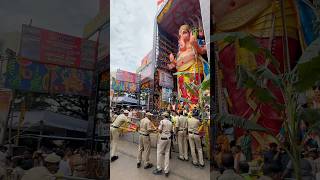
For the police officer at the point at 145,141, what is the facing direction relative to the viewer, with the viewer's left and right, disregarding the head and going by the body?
facing away from the viewer and to the right of the viewer

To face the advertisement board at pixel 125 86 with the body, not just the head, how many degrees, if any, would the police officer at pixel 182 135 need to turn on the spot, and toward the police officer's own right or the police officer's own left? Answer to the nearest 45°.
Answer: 0° — they already face it

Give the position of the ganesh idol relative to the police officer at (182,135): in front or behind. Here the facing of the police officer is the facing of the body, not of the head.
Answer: in front

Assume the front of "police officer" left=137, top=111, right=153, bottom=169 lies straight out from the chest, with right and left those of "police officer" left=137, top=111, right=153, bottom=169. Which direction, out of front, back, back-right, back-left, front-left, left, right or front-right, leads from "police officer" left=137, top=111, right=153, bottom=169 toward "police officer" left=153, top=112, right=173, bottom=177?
right

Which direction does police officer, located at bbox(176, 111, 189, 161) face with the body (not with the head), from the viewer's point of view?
away from the camera

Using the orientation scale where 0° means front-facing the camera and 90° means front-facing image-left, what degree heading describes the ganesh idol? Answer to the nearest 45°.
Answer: approximately 45°
